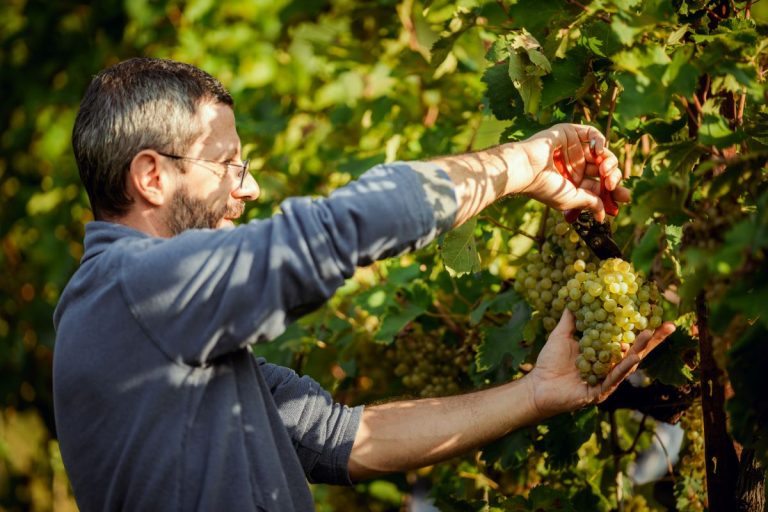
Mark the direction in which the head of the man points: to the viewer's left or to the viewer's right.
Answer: to the viewer's right

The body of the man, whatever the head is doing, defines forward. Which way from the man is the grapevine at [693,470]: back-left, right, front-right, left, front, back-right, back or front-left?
front

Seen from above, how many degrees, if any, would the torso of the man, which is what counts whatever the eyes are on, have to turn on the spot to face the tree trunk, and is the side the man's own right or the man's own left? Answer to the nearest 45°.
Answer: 0° — they already face it

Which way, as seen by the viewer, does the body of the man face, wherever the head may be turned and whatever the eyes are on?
to the viewer's right
